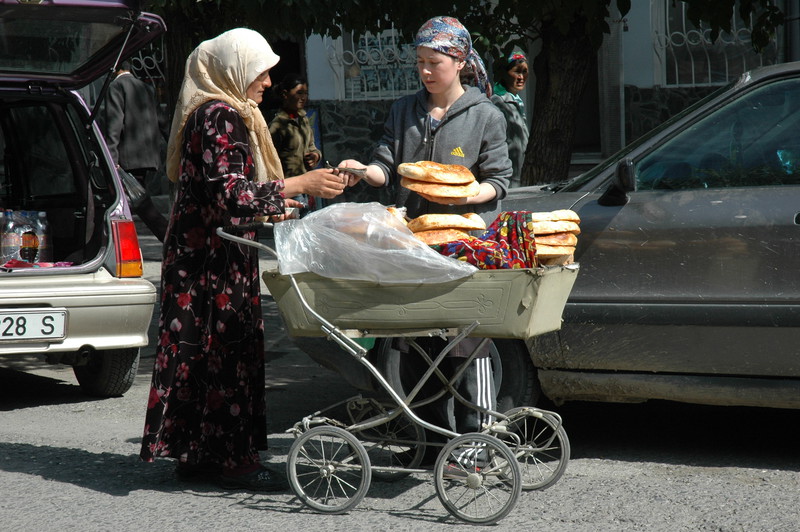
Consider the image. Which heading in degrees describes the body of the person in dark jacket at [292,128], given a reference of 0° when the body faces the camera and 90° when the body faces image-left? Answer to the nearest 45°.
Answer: approximately 315°

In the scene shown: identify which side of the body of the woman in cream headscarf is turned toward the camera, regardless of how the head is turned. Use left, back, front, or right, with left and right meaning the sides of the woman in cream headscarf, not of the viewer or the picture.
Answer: right

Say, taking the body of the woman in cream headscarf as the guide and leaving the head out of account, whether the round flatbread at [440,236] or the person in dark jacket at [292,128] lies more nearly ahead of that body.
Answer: the round flatbread

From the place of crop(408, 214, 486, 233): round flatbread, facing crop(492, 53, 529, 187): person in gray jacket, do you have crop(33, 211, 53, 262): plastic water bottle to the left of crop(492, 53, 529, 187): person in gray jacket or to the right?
left

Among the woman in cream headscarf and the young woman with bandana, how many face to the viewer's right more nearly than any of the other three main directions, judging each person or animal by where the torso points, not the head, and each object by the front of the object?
1

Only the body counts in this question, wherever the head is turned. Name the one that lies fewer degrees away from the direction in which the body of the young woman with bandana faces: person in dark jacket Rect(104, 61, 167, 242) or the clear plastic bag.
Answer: the clear plastic bag

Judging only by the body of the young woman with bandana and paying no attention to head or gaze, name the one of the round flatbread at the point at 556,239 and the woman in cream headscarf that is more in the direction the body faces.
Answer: the woman in cream headscarf

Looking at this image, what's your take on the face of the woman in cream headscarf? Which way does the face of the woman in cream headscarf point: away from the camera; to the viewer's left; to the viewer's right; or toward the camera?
to the viewer's right

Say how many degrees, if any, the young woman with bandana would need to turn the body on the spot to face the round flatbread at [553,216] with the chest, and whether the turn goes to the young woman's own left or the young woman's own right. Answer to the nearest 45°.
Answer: approximately 90° to the young woman's own left
